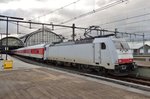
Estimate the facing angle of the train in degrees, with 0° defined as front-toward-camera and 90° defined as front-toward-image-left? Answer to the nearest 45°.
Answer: approximately 315°
